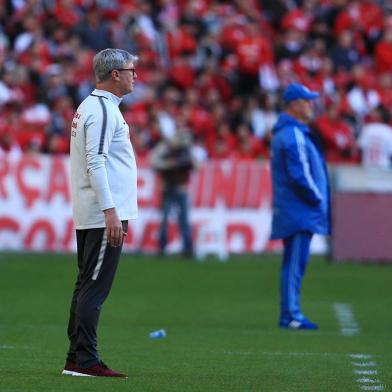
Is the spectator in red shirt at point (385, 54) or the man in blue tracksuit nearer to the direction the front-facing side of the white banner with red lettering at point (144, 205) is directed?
the man in blue tracksuit

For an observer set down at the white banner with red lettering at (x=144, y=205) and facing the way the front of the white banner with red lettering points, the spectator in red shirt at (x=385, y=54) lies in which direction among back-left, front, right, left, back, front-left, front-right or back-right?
back-left

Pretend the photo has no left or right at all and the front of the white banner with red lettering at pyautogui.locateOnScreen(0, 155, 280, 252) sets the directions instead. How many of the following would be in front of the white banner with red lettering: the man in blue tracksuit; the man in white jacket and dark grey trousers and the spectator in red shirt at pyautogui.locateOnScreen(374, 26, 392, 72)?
2

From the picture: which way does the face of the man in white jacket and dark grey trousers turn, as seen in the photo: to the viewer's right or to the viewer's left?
to the viewer's right

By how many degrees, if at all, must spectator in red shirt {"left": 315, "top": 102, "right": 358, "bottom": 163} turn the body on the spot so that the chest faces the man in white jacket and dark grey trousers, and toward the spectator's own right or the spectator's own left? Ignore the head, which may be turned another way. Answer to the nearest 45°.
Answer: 0° — they already face them

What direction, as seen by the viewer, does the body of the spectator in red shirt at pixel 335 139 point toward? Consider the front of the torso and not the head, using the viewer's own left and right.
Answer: facing the viewer

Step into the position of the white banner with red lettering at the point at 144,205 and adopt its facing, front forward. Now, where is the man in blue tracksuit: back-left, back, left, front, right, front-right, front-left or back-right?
front

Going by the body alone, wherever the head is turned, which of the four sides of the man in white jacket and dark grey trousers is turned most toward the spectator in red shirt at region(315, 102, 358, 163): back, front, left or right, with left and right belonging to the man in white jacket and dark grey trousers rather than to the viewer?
left

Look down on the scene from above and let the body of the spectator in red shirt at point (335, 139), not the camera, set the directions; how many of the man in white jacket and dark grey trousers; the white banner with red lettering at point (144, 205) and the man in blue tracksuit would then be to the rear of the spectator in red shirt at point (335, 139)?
0

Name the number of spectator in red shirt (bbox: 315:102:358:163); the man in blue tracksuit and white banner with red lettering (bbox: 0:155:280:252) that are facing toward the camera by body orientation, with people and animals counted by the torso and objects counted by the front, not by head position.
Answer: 2

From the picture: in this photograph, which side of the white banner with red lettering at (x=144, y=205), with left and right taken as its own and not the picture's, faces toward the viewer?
front

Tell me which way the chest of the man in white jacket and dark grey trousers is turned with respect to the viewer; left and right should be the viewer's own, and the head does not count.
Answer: facing to the right of the viewer

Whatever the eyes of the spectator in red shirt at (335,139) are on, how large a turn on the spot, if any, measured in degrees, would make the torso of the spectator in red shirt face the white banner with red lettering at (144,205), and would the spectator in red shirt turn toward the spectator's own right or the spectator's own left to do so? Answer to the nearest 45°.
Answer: approximately 45° to the spectator's own right
